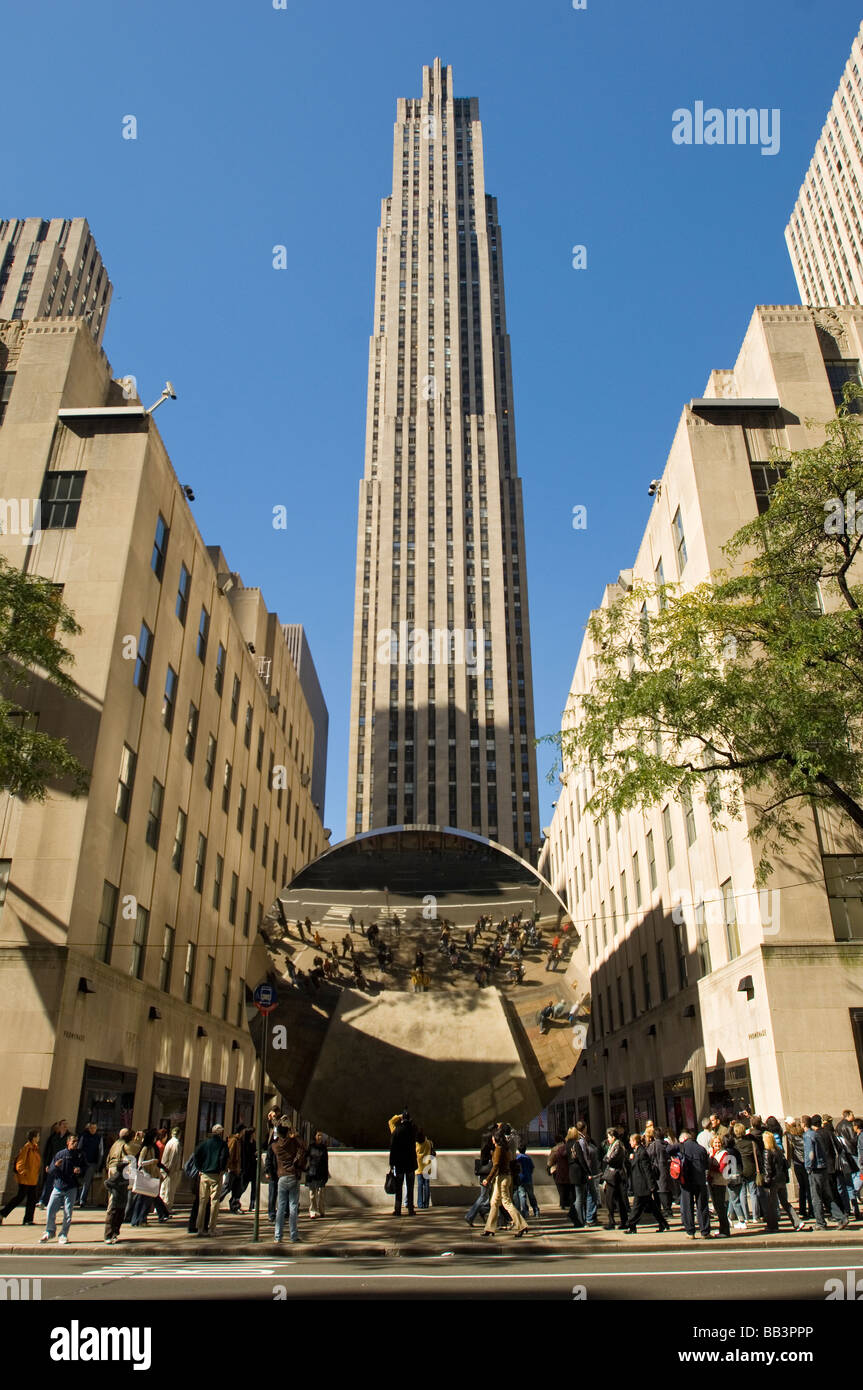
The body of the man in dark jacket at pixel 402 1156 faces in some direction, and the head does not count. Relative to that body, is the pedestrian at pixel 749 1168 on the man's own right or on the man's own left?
on the man's own right

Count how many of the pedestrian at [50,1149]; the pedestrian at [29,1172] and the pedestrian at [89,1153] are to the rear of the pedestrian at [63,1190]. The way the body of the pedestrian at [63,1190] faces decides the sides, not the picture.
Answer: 3

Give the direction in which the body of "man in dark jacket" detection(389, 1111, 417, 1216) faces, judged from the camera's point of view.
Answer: away from the camera

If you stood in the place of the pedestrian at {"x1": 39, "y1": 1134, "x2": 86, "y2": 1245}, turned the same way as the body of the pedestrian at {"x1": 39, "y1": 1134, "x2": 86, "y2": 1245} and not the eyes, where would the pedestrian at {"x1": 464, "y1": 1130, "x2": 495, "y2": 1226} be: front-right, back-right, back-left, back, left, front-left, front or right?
left

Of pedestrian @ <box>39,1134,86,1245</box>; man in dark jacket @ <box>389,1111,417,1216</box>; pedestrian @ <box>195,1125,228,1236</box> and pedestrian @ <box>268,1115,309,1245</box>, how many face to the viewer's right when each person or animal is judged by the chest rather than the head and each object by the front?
0

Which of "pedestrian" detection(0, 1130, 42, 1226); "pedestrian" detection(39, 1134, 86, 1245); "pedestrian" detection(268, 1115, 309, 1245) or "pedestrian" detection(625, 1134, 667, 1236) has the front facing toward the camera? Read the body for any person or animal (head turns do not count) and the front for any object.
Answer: "pedestrian" detection(39, 1134, 86, 1245)

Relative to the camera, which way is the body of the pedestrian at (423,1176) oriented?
away from the camera

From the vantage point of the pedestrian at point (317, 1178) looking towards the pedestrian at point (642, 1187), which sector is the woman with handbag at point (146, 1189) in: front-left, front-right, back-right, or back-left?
back-right

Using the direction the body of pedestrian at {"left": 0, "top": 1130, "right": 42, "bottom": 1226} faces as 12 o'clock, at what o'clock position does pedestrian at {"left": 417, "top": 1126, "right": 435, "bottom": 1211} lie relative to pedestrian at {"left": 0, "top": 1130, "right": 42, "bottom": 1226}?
pedestrian at {"left": 417, "top": 1126, "right": 435, "bottom": 1211} is roughly at 12 o'clock from pedestrian at {"left": 0, "top": 1130, "right": 42, "bottom": 1226}.

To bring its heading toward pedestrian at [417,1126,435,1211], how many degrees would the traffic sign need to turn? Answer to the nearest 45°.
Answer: approximately 135° to its left

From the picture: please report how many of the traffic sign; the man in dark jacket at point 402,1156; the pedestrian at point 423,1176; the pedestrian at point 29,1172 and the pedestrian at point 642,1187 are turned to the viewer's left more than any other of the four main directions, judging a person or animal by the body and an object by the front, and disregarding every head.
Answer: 1

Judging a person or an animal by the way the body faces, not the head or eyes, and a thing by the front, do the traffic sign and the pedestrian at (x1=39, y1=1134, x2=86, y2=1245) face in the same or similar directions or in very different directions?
same or similar directions

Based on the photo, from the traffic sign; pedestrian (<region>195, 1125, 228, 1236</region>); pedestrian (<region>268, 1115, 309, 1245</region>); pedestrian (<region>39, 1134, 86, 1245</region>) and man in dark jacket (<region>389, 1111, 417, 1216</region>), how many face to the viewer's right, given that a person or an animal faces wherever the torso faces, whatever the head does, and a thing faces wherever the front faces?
0

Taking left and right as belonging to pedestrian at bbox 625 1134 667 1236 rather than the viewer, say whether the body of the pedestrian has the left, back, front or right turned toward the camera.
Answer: left

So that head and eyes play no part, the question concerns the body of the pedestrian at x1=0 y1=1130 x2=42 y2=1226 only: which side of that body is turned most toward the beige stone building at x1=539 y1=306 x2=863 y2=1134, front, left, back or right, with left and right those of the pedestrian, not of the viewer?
front

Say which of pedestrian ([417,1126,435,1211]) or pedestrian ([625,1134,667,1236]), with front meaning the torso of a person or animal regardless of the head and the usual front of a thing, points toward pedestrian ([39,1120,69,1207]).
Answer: pedestrian ([625,1134,667,1236])

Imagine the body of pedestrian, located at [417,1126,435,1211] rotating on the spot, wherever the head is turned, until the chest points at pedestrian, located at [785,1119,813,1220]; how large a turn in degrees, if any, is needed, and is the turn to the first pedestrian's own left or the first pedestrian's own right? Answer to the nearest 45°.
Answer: approximately 135° to the first pedestrian's own right

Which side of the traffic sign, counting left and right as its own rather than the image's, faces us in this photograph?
front
